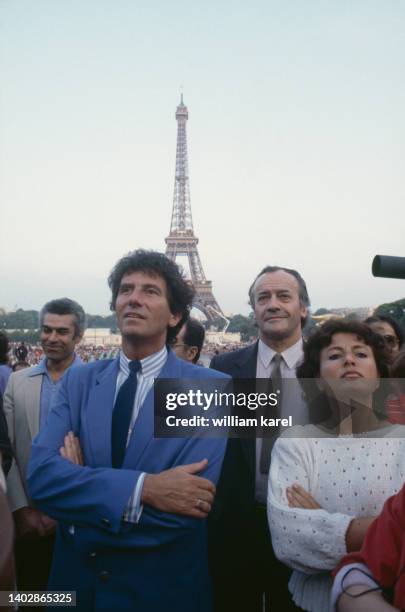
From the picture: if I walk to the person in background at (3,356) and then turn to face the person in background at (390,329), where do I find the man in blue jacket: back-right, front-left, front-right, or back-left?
front-right

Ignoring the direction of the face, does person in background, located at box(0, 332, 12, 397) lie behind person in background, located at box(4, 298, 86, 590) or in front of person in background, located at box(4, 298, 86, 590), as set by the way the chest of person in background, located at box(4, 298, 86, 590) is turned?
behind

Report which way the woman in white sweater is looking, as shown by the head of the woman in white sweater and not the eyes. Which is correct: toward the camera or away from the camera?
toward the camera

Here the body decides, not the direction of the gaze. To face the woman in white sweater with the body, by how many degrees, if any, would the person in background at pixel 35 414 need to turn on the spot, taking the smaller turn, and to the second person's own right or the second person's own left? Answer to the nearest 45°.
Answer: approximately 45° to the second person's own left

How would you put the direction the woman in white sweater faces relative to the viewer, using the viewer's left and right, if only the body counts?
facing the viewer

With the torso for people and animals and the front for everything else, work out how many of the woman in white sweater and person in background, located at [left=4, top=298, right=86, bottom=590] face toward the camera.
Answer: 2

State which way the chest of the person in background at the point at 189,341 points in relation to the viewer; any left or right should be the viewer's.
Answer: facing the viewer and to the left of the viewer

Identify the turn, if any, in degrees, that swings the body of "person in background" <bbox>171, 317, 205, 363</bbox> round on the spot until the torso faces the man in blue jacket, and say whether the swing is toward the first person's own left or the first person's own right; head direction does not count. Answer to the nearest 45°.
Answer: approximately 45° to the first person's own left

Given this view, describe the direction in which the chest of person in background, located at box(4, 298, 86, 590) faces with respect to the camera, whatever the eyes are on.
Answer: toward the camera

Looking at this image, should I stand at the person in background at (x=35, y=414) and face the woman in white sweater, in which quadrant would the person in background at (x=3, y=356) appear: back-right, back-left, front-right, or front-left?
back-left
